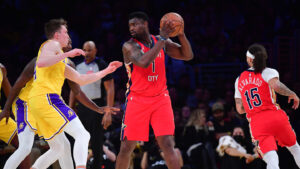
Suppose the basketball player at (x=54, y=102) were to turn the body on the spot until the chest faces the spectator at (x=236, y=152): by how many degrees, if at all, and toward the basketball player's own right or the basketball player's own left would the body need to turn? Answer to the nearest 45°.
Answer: approximately 45° to the basketball player's own left

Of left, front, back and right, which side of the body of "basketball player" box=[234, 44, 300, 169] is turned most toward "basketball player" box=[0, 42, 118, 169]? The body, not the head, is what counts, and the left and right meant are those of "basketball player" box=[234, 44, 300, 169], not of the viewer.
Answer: left

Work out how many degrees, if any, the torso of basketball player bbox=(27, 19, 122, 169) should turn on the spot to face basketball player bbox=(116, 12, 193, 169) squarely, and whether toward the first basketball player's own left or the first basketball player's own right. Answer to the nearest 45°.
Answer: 0° — they already face them

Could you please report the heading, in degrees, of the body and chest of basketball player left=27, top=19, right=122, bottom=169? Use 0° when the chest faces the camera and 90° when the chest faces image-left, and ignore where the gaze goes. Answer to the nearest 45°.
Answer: approximately 270°

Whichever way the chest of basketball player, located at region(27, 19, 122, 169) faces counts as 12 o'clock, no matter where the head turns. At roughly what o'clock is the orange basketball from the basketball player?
The orange basketball is roughly at 12 o'clock from the basketball player.

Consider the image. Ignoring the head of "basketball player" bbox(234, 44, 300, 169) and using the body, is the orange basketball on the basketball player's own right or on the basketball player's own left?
on the basketball player's own left

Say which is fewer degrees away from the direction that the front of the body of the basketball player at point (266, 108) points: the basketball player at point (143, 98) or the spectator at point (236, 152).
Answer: the spectator

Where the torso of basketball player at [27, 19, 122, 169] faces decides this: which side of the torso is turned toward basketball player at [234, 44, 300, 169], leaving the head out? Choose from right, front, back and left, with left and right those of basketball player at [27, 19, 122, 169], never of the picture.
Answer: front

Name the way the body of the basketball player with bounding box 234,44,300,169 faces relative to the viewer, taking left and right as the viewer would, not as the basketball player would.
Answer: facing away from the viewer

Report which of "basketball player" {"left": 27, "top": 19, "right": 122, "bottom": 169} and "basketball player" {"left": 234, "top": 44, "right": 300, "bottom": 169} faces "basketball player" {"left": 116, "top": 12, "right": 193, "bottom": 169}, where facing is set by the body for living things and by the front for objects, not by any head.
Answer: "basketball player" {"left": 27, "top": 19, "right": 122, "bottom": 169}

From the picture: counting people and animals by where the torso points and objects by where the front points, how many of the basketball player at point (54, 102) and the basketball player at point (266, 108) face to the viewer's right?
1
